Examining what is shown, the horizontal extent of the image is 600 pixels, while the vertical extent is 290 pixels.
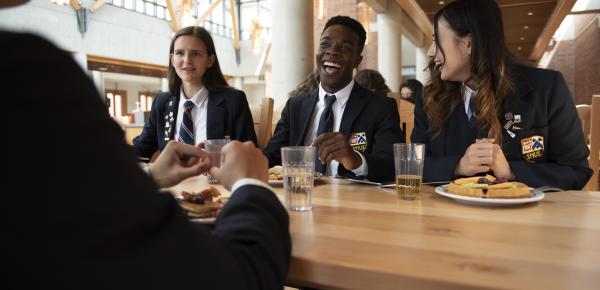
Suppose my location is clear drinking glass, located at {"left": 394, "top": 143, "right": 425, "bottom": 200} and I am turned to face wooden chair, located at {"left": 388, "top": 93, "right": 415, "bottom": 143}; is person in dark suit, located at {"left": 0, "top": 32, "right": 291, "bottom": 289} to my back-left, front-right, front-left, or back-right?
back-left

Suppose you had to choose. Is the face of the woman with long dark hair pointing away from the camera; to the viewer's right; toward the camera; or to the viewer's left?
to the viewer's left

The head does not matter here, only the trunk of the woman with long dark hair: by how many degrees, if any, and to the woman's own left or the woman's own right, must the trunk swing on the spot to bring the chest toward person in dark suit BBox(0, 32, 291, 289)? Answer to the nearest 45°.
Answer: approximately 45° to the woman's own left

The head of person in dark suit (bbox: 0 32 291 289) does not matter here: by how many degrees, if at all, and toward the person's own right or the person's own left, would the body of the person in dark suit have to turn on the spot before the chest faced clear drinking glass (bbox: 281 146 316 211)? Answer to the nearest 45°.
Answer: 0° — they already face it

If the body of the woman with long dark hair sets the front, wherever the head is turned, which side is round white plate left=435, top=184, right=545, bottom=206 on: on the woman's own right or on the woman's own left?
on the woman's own left

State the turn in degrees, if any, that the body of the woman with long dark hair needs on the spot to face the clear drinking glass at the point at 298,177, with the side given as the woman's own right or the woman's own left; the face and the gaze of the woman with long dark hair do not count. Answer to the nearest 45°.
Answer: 0° — they already face it

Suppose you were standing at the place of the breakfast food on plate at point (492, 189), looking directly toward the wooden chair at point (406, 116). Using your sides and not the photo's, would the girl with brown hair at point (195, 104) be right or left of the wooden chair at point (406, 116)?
left

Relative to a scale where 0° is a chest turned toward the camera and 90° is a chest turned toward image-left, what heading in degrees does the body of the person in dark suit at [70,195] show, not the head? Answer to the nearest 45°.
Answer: approximately 225°

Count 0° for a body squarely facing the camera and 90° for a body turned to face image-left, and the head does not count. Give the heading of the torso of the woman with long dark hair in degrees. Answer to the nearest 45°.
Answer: approximately 45°
